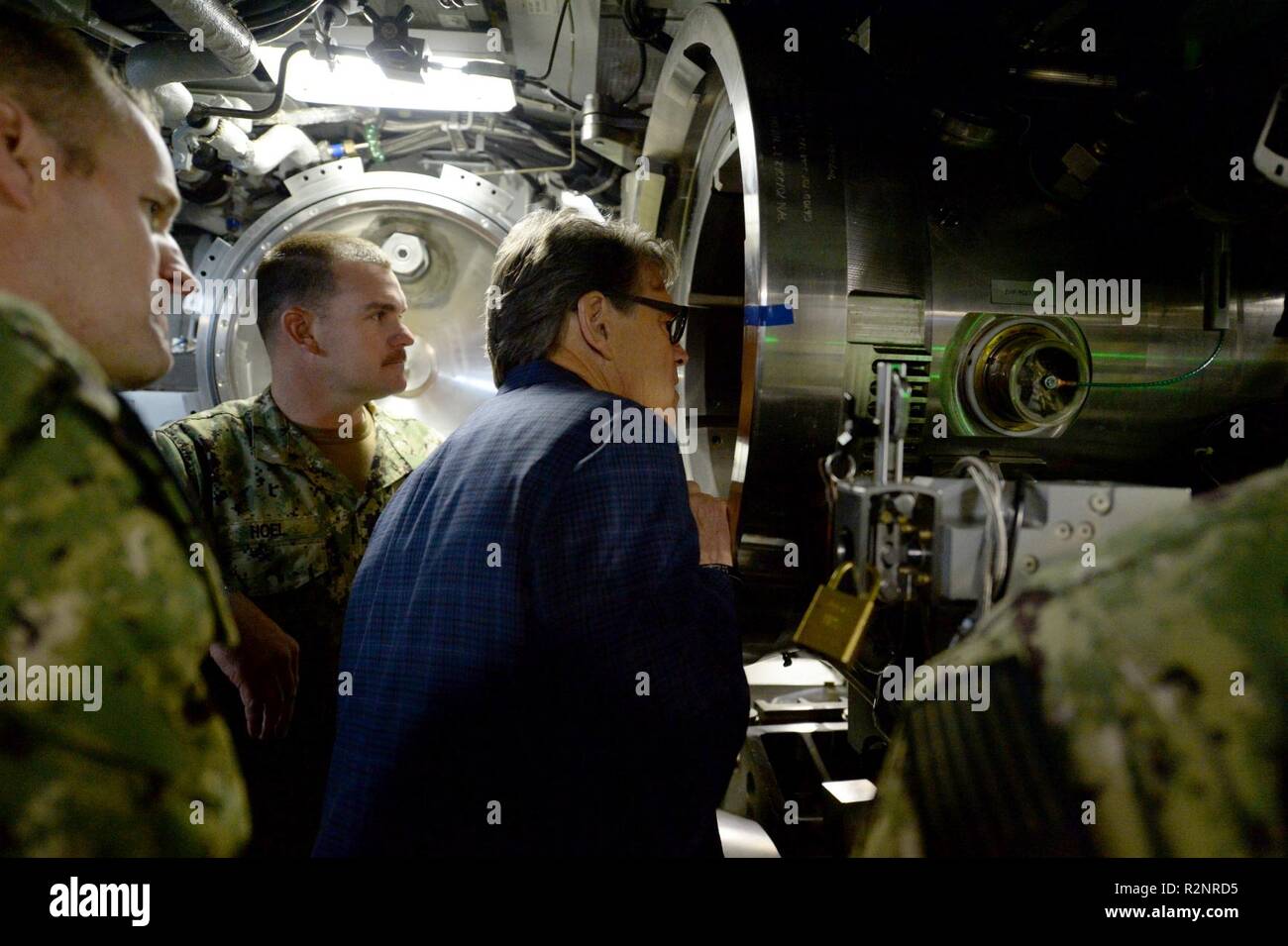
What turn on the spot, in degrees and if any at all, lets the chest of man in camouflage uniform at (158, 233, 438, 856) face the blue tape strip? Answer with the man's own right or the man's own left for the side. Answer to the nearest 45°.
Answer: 0° — they already face it

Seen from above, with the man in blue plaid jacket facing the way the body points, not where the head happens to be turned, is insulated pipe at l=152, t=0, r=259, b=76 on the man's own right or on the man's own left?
on the man's own left

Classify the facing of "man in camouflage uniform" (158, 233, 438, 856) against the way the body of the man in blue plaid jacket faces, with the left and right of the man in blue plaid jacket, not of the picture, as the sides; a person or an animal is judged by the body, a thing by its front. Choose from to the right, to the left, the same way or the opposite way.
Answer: to the right

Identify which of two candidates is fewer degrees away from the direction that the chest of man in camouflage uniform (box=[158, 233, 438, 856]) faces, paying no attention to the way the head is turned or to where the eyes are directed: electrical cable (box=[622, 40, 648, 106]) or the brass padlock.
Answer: the brass padlock

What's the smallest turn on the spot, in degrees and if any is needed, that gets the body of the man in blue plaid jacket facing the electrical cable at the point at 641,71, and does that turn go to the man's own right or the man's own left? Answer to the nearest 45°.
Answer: approximately 45° to the man's own left

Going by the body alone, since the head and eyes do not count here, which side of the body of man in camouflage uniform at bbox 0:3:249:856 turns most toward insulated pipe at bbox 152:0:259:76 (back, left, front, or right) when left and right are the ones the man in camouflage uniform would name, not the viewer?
left

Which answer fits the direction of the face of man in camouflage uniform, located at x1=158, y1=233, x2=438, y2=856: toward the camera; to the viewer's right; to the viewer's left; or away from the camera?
to the viewer's right

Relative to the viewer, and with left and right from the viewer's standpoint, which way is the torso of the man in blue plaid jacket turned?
facing away from the viewer and to the right of the viewer

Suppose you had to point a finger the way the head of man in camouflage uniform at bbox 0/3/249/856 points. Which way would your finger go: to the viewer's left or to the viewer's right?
to the viewer's right

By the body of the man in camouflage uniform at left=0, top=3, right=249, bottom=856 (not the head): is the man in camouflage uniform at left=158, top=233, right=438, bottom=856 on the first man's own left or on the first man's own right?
on the first man's own left

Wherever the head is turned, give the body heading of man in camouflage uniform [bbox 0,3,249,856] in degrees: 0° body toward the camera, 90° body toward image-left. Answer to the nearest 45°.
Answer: approximately 270°
